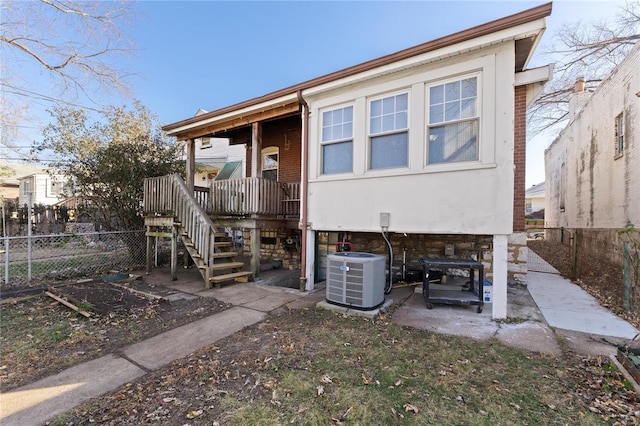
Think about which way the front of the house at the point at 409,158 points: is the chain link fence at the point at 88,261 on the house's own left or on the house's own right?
on the house's own left

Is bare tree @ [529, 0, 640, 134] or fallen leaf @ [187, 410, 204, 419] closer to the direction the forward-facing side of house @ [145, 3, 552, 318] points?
the bare tree

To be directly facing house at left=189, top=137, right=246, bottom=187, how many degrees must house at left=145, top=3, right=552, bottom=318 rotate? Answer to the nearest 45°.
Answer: approximately 90° to its left

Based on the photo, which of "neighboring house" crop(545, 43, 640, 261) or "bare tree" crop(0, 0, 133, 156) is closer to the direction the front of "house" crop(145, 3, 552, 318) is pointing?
the neighboring house

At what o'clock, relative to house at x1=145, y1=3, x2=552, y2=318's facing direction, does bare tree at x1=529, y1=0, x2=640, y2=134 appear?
The bare tree is roughly at 12 o'clock from the house.

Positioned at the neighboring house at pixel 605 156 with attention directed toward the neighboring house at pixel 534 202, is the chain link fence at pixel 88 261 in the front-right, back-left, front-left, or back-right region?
back-left

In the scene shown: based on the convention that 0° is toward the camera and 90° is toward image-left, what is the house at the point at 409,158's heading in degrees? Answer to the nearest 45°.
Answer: approximately 225°

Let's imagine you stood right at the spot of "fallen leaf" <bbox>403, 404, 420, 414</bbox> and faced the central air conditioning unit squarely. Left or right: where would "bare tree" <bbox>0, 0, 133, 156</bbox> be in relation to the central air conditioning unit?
left
